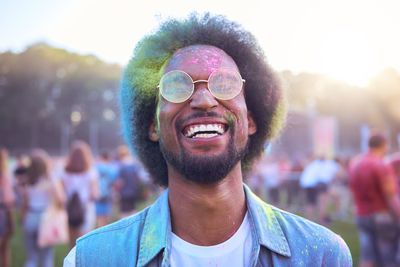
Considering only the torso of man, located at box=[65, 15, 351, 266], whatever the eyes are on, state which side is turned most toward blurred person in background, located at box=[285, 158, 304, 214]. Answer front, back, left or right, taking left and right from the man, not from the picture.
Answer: back

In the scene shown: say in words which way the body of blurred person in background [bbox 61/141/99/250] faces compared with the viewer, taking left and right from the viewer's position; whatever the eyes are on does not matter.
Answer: facing away from the viewer

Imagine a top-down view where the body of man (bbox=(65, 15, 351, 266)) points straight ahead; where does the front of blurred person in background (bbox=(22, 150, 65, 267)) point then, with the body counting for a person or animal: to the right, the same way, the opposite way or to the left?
the opposite way

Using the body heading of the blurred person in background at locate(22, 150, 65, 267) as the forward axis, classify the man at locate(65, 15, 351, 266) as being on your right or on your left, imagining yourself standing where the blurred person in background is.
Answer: on your right

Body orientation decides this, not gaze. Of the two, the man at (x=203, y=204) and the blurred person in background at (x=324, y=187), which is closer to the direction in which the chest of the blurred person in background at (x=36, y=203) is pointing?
the blurred person in background

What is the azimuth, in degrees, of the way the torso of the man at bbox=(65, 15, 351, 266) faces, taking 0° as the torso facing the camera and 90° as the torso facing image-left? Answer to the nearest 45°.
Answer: approximately 0°

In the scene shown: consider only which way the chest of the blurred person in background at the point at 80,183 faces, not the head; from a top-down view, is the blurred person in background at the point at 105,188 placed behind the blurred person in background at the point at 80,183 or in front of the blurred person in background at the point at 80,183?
in front

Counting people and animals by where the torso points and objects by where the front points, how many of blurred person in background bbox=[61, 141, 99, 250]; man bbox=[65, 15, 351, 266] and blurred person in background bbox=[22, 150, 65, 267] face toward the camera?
1

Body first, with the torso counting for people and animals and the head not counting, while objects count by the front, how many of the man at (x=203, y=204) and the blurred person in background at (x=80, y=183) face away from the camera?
1
